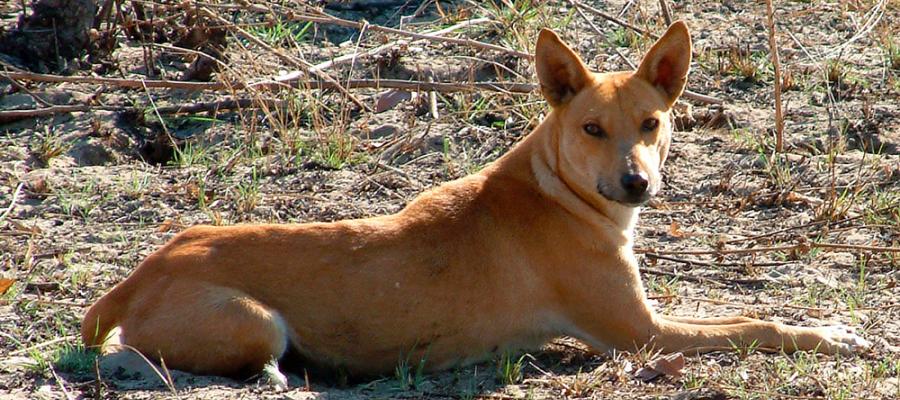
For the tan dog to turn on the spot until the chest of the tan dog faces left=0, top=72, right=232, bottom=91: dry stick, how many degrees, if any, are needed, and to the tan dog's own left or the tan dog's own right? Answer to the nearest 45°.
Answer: approximately 135° to the tan dog's own left

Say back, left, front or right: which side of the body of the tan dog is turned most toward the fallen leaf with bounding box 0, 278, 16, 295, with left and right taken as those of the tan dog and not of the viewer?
back

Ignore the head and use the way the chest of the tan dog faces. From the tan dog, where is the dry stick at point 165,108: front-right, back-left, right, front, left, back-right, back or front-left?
back-left

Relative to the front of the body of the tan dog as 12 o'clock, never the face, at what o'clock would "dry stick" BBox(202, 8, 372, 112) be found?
The dry stick is roughly at 8 o'clock from the tan dog.

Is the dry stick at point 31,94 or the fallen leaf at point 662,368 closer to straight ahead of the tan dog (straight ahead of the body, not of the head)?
the fallen leaf

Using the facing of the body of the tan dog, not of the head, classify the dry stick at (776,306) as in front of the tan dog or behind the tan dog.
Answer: in front

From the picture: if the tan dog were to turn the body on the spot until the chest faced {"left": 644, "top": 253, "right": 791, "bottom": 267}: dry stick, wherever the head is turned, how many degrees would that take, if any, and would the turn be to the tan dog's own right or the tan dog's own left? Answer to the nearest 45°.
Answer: approximately 45° to the tan dog's own left

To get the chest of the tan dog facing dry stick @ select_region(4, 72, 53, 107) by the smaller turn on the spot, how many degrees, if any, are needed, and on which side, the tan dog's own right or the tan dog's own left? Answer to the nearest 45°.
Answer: approximately 135° to the tan dog's own left

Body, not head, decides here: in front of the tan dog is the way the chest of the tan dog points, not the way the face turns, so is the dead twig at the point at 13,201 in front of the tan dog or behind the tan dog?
behind

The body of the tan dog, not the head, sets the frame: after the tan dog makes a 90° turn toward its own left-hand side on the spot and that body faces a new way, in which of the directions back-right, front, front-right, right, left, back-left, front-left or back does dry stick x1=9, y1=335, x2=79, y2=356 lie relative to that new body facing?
left

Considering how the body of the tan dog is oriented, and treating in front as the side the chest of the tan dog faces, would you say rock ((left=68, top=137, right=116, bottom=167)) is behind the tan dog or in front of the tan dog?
behind

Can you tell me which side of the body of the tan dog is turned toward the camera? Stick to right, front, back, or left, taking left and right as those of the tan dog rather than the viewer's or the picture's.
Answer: right

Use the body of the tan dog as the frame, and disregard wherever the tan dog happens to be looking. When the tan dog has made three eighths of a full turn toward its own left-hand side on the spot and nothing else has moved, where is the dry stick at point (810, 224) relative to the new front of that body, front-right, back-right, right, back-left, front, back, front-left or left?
right
